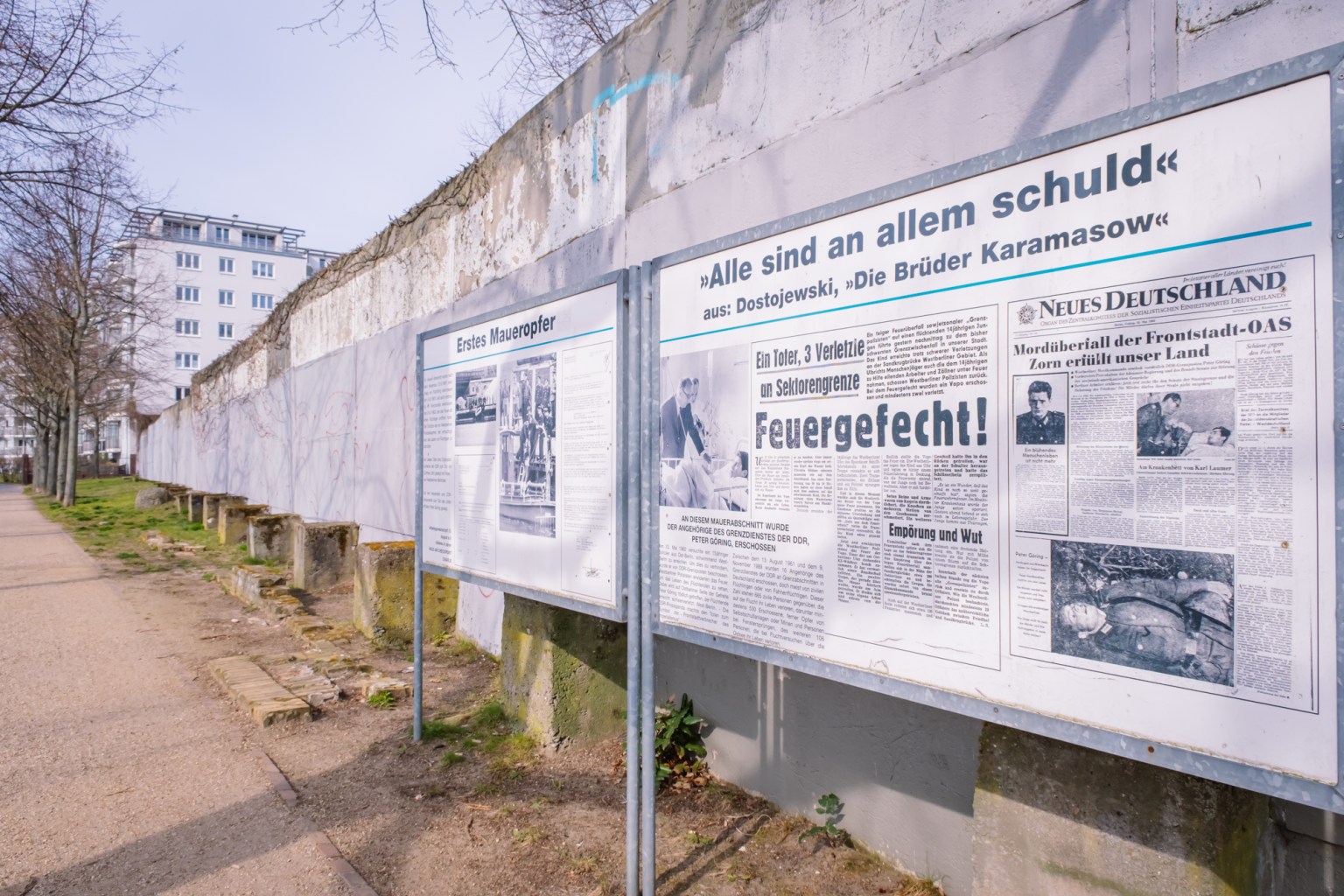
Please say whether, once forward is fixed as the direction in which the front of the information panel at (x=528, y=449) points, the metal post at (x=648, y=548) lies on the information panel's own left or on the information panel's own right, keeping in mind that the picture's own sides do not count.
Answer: on the information panel's own left

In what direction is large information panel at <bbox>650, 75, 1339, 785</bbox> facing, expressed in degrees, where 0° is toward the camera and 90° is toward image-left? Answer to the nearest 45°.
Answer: approximately 45°

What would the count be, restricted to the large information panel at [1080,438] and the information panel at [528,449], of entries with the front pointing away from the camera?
0

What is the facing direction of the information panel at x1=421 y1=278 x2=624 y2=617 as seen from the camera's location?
facing the viewer and to the left of the viewer

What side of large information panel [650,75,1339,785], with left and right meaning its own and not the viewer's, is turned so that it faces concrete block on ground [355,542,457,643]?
right

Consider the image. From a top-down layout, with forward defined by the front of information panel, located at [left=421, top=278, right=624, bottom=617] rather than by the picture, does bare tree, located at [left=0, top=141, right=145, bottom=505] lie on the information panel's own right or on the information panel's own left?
on the information panel's own right

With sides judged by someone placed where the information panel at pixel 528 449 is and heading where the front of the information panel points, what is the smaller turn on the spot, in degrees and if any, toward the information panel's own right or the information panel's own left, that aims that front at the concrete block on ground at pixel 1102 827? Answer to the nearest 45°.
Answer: approximately 90° to the information panel's own left
